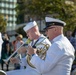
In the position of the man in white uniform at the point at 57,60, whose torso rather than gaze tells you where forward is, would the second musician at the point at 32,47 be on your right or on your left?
on your right

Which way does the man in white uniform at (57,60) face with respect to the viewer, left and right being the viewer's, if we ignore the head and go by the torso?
facing to the left of the viewer

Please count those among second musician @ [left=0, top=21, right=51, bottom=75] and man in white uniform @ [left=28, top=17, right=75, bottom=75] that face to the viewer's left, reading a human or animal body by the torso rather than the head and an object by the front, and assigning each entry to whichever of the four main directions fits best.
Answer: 2

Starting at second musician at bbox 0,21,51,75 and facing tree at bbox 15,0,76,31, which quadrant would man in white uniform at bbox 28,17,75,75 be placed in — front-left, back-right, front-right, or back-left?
back-right

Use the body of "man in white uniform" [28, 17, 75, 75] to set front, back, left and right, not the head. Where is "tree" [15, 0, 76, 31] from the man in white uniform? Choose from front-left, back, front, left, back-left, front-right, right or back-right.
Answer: right

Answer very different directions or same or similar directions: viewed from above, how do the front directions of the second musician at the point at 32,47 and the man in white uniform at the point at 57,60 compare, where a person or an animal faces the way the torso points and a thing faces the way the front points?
same or similar directions

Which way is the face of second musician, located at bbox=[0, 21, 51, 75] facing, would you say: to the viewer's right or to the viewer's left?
to the viewer's left

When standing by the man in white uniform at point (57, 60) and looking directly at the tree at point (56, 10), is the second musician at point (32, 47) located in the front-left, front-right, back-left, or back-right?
front-left

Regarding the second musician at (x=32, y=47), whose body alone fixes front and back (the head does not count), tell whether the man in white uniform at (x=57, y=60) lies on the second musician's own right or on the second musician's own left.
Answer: on the second musician's own left

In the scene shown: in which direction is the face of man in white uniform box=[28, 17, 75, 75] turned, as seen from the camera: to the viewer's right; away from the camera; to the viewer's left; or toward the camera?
to the viewer's left

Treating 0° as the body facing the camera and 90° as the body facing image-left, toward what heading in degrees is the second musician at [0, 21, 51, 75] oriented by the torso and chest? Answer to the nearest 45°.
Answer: approximately 90°

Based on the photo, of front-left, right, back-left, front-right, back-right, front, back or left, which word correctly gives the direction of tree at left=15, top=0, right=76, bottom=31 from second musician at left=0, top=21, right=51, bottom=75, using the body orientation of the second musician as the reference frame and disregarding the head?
right
